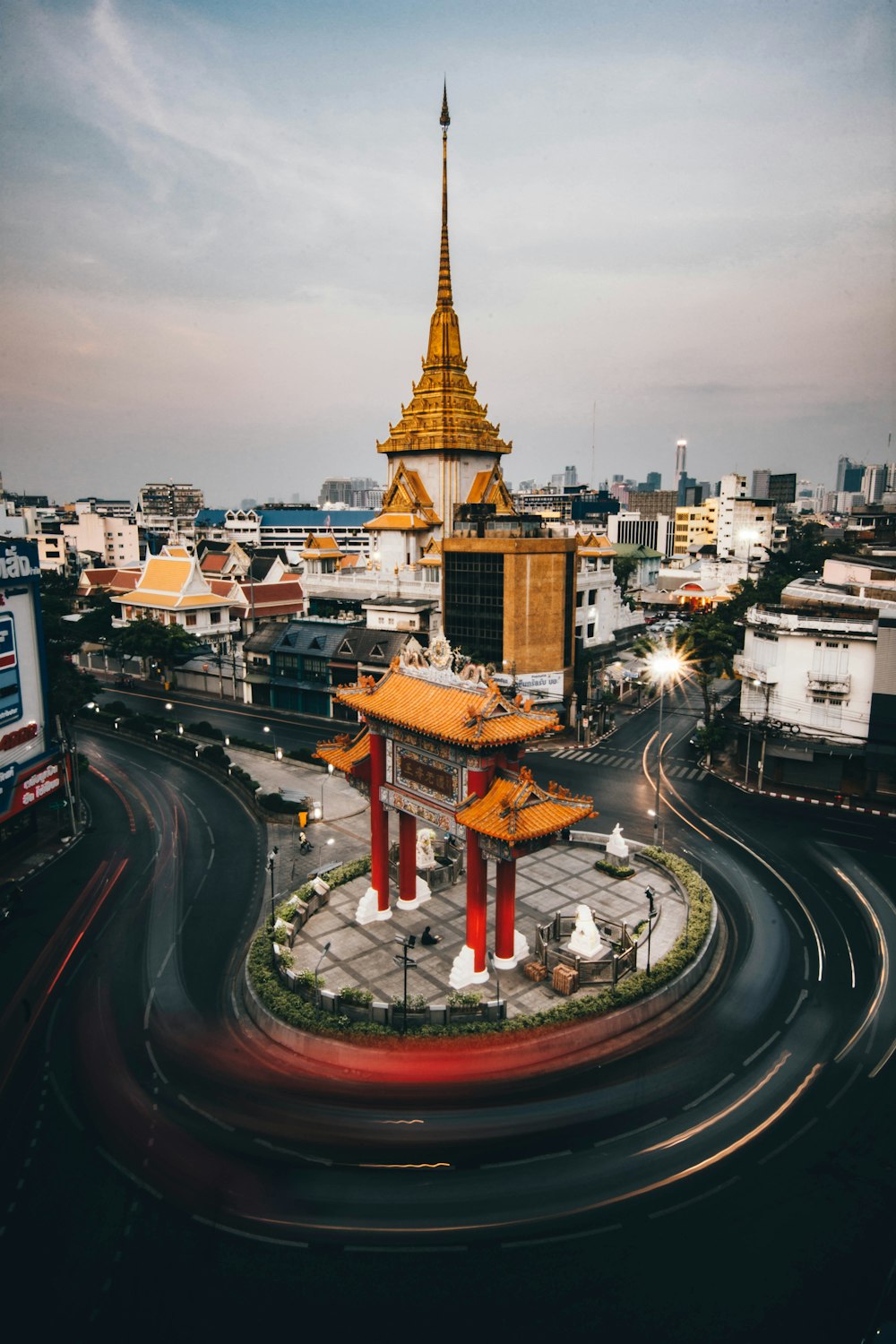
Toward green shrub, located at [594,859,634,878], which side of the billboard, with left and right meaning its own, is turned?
front

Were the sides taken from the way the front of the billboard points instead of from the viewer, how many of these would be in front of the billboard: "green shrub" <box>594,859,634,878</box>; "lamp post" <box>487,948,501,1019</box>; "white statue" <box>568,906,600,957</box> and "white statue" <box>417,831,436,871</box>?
4

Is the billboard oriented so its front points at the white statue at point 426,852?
yes

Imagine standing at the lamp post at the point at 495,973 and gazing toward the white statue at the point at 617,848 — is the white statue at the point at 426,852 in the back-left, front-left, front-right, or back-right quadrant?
front-left

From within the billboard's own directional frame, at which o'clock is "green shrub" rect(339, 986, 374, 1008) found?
The green shrub is roughly at 1 o'clock from the billboard.

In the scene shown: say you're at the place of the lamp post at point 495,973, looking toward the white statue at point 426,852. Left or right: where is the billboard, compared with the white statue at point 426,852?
left

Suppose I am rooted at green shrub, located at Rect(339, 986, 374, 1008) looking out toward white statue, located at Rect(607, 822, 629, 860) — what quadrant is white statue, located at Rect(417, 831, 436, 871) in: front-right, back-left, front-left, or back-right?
front-left

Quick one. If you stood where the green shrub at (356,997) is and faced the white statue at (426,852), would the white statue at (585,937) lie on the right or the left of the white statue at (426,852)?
right

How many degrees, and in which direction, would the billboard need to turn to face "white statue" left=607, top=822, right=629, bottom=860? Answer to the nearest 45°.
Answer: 0° — it already faces it

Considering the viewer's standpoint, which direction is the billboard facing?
facing the viewer and to the right of the viewer

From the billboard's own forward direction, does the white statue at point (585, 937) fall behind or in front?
in front

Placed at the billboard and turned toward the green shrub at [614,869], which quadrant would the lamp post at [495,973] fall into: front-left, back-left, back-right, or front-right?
front-right
